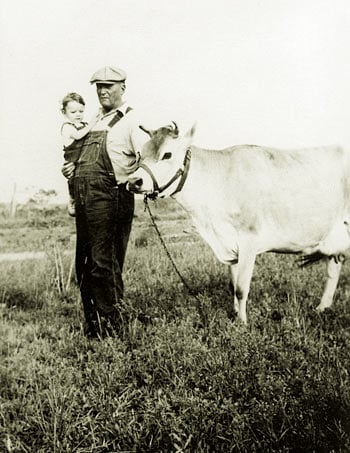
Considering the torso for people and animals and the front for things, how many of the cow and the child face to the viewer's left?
1

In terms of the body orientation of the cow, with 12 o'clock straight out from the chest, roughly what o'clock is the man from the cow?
The man is roughly at 11 o'clock from the cow.

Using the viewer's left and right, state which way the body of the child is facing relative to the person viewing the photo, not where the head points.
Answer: facing the viewer and to the right of the viewer

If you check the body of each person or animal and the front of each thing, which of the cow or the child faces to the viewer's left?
the cow

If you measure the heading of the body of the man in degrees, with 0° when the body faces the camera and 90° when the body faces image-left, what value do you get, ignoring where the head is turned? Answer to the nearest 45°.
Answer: approximately 45°

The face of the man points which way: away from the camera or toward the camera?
toward the camera

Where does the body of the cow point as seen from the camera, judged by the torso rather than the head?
to the viewer's left

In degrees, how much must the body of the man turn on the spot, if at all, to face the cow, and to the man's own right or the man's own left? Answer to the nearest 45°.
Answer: approximately 135° to the man's own left
